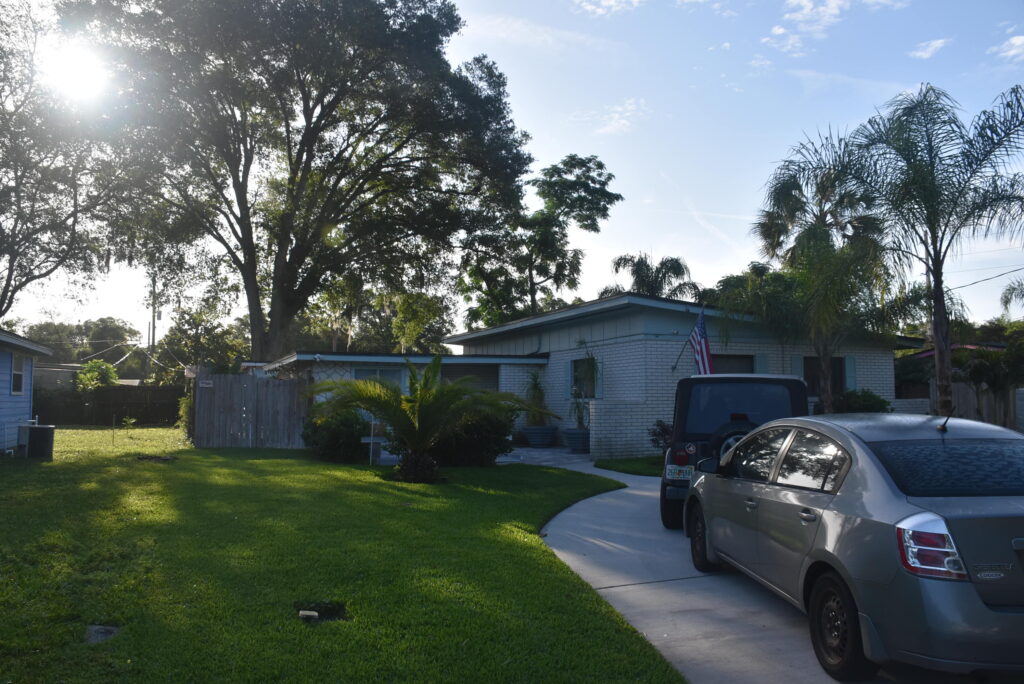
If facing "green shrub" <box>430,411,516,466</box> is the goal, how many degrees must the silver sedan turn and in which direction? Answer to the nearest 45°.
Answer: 0° — it already faces it

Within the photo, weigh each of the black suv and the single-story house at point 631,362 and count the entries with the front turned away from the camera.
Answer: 1

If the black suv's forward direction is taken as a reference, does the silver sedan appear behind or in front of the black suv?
behind

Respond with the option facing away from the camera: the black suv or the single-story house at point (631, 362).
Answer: the black suv

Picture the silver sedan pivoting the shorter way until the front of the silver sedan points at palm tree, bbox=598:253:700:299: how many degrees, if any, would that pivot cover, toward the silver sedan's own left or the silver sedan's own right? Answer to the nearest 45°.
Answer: approximately 45° to the silver sedan's own right

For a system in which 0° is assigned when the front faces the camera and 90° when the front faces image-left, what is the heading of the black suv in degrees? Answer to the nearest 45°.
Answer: approximately 180°

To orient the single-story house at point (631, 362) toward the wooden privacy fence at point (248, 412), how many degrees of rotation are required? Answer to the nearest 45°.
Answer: approximately 45° to its right

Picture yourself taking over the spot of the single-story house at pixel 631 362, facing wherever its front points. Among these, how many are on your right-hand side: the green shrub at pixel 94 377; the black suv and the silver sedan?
1

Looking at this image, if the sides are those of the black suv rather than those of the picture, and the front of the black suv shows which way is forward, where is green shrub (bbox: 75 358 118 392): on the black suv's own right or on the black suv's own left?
on the black suv's own left

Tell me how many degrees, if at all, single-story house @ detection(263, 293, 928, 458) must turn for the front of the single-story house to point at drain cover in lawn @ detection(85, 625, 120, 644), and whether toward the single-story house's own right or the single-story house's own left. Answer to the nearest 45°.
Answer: approximately 45° to the single-story house's own left

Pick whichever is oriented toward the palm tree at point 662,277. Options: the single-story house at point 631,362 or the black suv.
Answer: the black suv

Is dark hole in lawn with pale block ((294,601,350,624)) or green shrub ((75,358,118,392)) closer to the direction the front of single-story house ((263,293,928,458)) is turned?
the dark hole in lawn with pale block

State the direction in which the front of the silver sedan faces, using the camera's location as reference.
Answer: facing away from the viewer and to the left of the viewer

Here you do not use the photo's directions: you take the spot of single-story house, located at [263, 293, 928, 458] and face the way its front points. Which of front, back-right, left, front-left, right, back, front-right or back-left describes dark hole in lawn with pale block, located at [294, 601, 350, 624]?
front-left

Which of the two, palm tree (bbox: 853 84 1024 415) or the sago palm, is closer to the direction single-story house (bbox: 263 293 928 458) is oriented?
the sago palm
